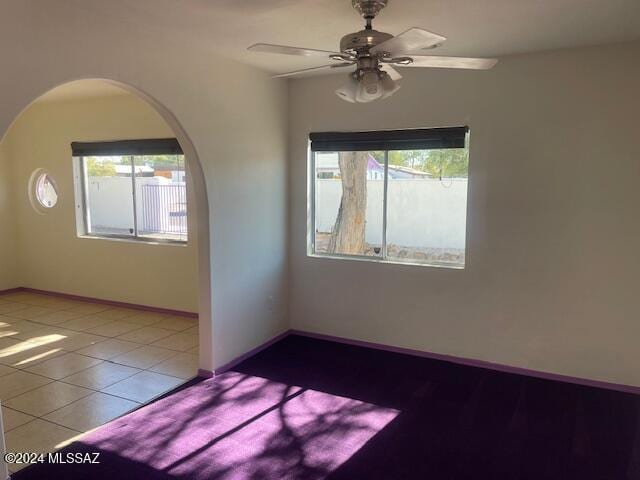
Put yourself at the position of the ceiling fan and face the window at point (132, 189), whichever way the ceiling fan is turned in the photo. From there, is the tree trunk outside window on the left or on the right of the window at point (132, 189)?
right

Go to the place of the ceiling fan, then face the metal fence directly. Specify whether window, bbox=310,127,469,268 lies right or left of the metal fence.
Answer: right

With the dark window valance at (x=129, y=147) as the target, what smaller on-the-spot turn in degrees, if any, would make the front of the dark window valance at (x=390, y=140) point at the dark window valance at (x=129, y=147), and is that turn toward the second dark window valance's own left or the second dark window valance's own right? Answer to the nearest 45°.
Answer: approximately 90° to the second dark window valance's own right

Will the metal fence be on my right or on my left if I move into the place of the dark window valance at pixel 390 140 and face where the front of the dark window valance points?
on my right

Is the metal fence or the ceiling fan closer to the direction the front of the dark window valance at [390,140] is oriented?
the ceiling fan

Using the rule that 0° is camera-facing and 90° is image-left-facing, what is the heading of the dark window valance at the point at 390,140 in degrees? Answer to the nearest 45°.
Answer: approximately 0°

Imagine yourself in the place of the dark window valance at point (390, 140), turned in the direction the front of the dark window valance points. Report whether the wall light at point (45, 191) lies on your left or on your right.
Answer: on your right

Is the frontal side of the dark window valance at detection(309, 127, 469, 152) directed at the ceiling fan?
yes

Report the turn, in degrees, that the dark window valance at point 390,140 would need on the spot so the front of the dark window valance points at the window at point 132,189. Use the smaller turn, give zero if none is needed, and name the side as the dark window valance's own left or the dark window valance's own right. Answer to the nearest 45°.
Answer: approximately 90° to the dark window valance's own right
